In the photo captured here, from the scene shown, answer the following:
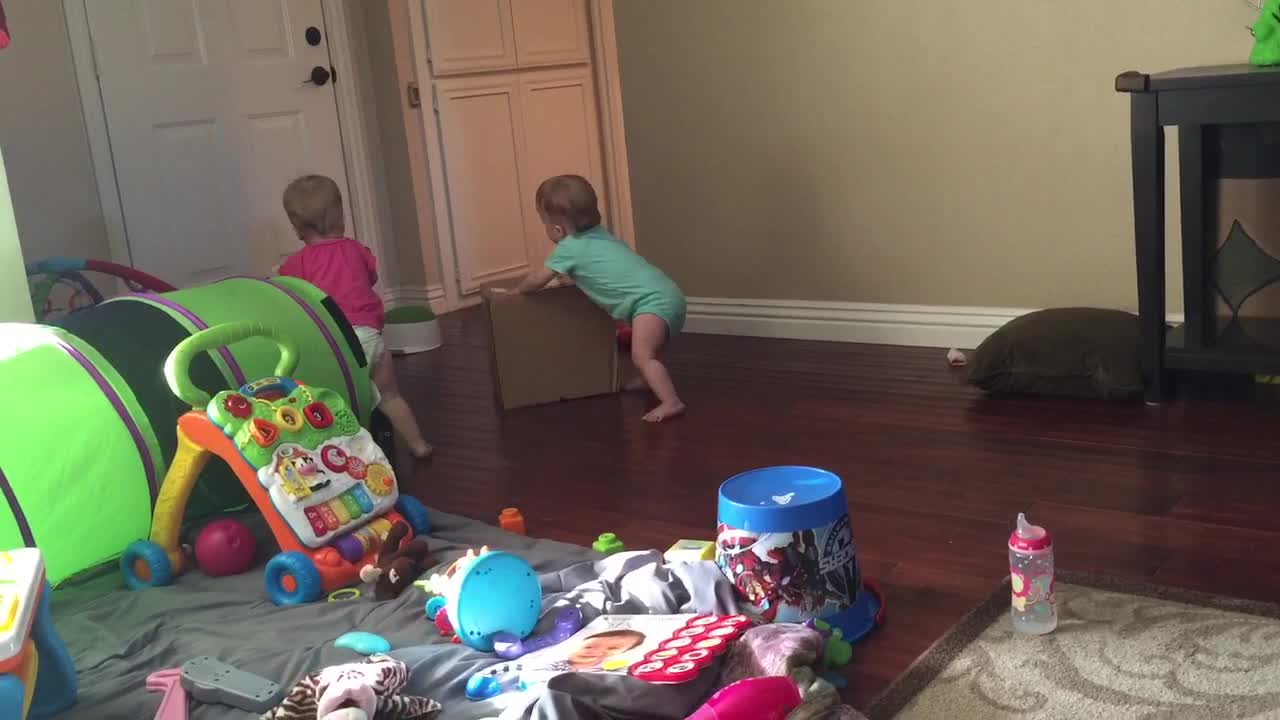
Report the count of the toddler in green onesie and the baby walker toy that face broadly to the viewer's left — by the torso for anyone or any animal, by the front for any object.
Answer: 1

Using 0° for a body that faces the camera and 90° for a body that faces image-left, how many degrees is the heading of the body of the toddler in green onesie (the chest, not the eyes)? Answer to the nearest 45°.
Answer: approximately 90°

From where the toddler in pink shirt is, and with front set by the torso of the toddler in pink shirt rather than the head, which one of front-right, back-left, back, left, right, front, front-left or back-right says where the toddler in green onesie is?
back-right

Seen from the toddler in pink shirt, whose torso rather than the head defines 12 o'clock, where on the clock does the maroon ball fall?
The maroon ball is roughly at 8 o'clock from the toddler in pink shirt.

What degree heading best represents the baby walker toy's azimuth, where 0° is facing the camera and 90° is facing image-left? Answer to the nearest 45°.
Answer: approximately 315°

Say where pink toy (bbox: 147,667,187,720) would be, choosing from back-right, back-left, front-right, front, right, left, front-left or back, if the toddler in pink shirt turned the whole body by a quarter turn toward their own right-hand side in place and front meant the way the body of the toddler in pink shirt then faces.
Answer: back-right

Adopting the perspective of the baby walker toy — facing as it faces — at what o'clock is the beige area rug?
The beige area rug is roughly at 12 o'clock from the baby walker toy.

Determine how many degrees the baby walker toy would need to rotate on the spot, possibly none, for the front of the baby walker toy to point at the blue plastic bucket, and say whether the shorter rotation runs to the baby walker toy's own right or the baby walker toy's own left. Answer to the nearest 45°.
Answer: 0° — it already faces it

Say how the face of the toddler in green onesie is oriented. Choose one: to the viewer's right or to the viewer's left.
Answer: to the viewer's left

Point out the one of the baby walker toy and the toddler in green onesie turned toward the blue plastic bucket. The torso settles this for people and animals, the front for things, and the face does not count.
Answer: the baby walker toy

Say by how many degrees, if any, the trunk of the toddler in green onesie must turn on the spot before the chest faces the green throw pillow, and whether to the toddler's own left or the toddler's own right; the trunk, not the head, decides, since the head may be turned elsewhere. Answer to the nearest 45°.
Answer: approximately 180°
